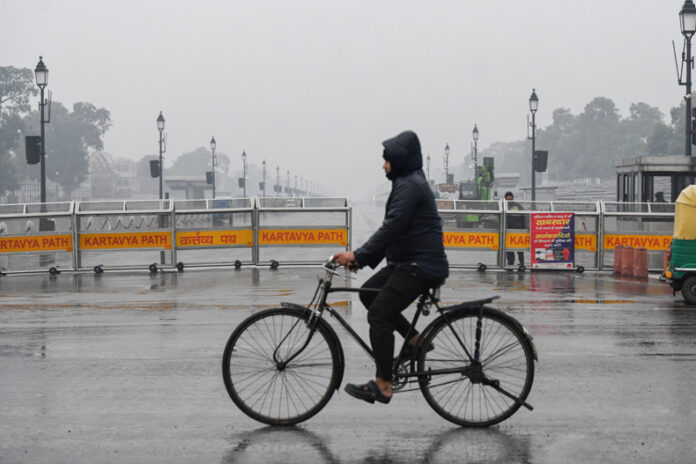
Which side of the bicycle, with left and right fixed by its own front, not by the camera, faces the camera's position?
left

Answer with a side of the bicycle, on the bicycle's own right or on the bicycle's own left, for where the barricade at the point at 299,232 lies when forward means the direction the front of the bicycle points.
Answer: on the bicycle's own right

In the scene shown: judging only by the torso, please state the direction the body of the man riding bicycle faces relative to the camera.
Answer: to the viewer's left

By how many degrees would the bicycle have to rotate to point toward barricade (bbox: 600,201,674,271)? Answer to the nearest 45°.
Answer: approximately 90° to its right

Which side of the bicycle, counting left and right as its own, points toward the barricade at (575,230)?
right
